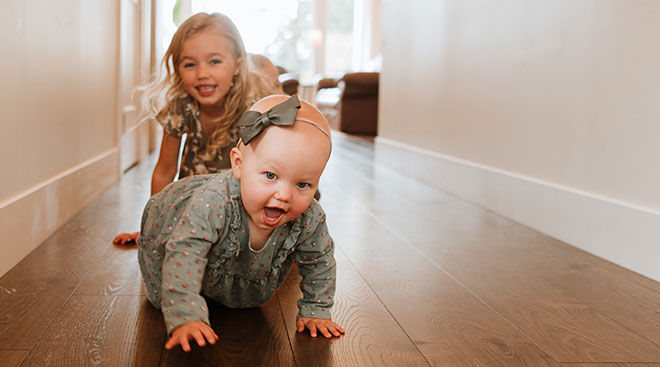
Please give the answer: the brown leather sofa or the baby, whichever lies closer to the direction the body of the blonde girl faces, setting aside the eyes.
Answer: the baby

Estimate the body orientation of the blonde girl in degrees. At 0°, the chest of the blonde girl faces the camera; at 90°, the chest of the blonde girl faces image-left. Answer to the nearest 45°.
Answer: approximately 0°

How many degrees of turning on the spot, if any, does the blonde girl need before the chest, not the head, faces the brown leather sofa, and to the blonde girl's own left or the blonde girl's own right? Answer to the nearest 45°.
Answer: approximately 180°

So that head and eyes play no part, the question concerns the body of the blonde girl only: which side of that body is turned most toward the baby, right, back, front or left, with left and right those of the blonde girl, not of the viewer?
front
